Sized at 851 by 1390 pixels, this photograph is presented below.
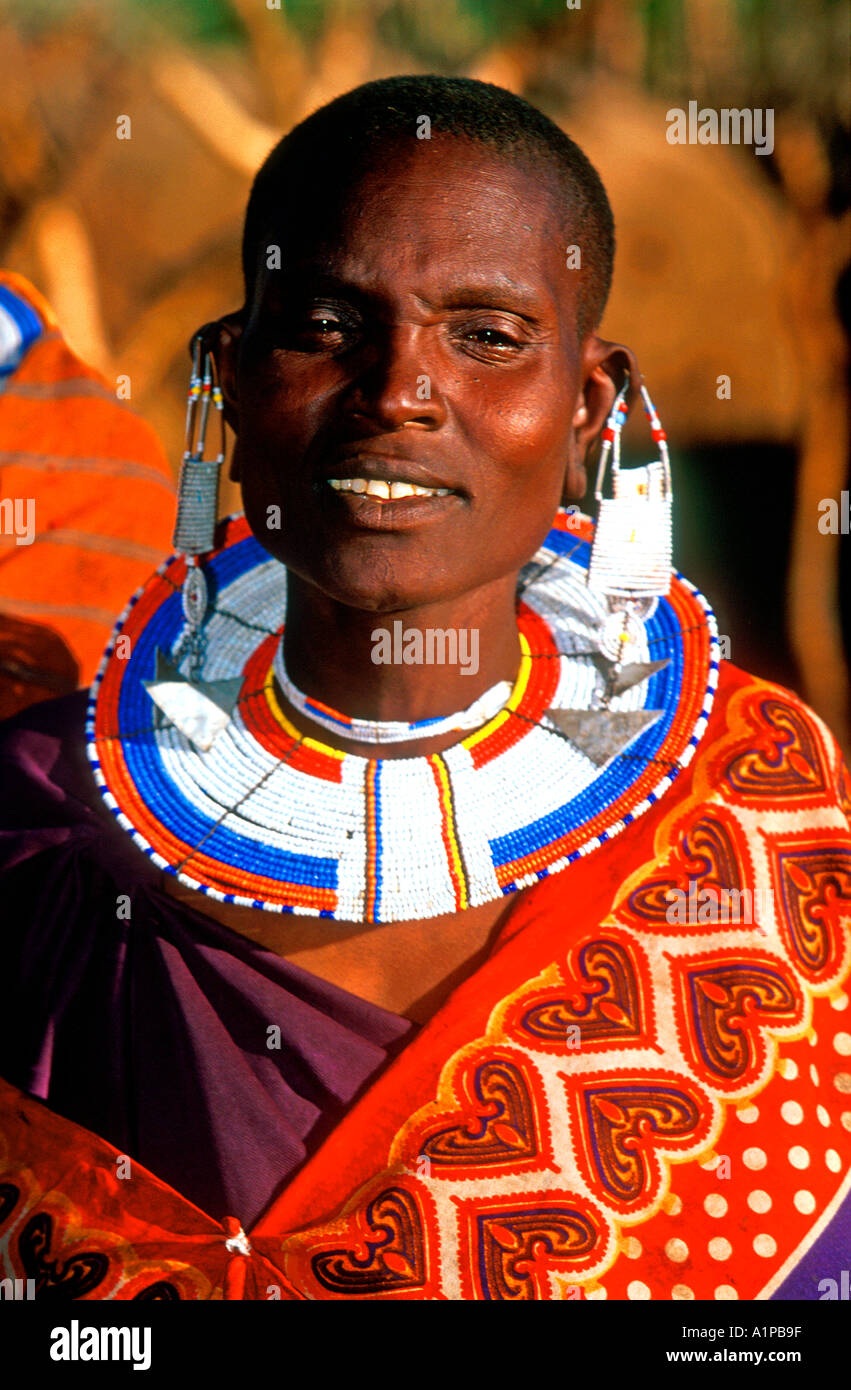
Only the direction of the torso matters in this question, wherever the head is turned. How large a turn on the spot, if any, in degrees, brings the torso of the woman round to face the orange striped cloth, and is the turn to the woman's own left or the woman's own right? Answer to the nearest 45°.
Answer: approximately 135° to the woman's own right

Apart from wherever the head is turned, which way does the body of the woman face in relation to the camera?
toward the camera

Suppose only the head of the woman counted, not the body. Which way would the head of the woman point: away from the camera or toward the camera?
toward the camera
